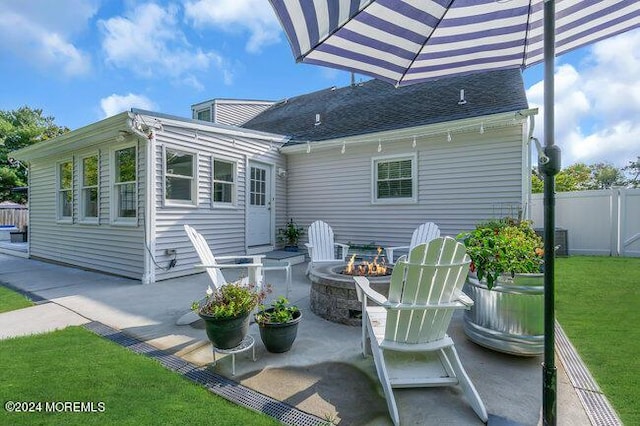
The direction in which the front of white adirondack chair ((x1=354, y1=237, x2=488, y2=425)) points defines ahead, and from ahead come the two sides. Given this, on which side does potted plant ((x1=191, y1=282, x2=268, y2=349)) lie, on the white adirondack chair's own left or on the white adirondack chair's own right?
on the white adirondack chair's own left

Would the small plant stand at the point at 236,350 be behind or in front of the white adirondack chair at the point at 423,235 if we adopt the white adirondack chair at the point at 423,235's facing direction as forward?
in front

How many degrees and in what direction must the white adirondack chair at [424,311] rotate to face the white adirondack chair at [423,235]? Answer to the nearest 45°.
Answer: approximately 45° to its right

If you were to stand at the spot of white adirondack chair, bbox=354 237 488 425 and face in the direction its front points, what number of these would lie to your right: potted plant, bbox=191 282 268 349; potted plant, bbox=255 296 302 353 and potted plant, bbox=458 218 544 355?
1

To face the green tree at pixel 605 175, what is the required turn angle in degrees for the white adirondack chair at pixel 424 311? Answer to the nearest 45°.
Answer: approximately 90° to its right

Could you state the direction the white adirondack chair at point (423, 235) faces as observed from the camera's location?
facing the viewer and to the left of the viewer

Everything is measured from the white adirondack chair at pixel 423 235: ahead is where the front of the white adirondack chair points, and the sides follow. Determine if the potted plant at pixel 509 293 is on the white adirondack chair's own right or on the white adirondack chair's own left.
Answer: on the white adirondack chair's own left

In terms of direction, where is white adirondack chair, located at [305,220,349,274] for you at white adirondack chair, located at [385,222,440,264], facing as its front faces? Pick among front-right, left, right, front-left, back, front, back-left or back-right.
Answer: front-right

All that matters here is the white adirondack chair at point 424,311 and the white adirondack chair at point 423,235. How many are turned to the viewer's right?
0

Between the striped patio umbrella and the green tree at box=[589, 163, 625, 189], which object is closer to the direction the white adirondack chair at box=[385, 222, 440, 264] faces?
the striped patio umbrella

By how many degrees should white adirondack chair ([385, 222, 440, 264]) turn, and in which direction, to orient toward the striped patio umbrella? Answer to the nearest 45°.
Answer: approximately 45° to its left

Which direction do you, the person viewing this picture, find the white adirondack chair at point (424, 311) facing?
facing away from the viewer and to the left of the viewer
